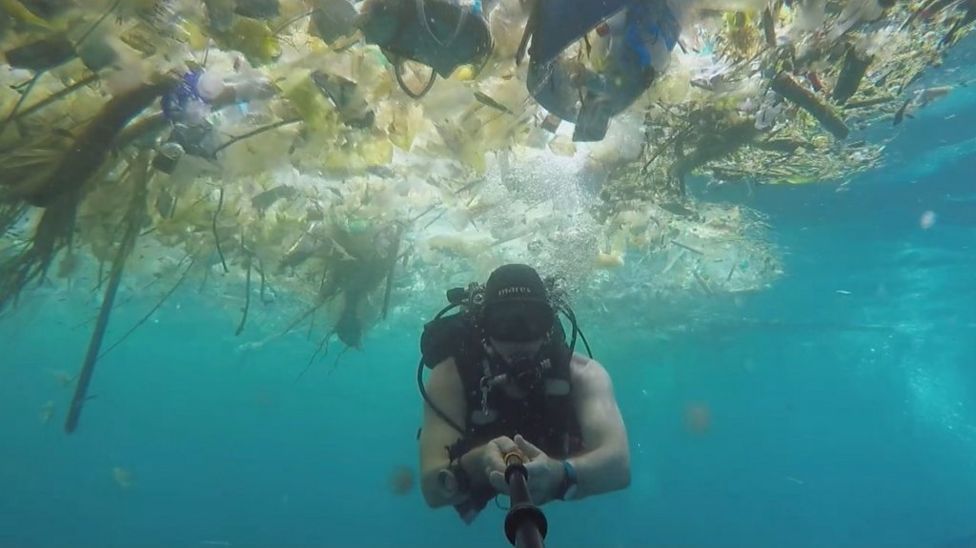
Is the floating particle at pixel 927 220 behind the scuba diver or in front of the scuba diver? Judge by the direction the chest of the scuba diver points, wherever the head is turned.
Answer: behind

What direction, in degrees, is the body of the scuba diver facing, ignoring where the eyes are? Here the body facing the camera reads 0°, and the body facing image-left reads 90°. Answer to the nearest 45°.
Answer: approximately 0°
